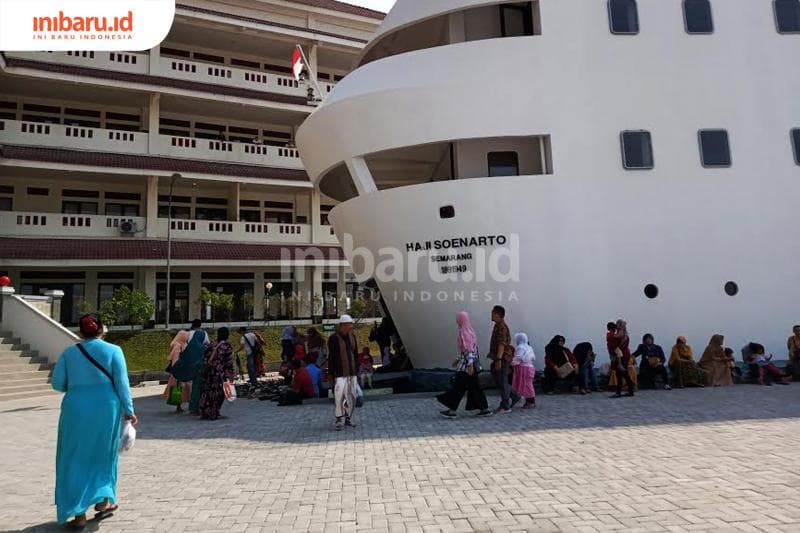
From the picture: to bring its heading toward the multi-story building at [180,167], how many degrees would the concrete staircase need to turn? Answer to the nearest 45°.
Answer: approximately 90° to its left

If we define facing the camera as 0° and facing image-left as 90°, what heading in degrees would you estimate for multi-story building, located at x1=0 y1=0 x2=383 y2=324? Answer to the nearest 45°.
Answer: approximately 0°

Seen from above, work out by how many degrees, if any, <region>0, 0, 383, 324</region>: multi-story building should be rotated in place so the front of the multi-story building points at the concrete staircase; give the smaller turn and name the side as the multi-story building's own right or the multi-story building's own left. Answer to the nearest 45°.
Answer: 0° — it already faces it

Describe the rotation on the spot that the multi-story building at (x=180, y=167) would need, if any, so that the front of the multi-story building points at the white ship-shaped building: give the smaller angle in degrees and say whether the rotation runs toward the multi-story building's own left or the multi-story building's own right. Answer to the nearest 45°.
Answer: approximately 45° to the multi-story building's own left

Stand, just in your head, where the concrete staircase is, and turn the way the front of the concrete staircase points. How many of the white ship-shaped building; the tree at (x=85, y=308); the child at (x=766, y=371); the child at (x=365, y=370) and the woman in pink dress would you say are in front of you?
4

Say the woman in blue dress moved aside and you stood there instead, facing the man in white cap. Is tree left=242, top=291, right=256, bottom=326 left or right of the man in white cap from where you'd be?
left

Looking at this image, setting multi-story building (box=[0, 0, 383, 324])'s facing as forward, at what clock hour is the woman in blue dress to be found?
The woman in blue dress is roughly at 12 o'clock from the multi-story building.

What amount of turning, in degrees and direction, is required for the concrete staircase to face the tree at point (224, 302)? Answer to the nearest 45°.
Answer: approximately 90° to its left

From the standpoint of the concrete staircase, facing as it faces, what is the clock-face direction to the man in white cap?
The man in white cap is roughly at 1 o'clock from the concrete staircase.

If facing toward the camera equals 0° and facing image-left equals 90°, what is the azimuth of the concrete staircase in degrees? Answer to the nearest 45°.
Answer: approximately 315°

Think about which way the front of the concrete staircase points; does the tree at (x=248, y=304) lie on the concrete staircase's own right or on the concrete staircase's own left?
on the concrete staircase's own left
